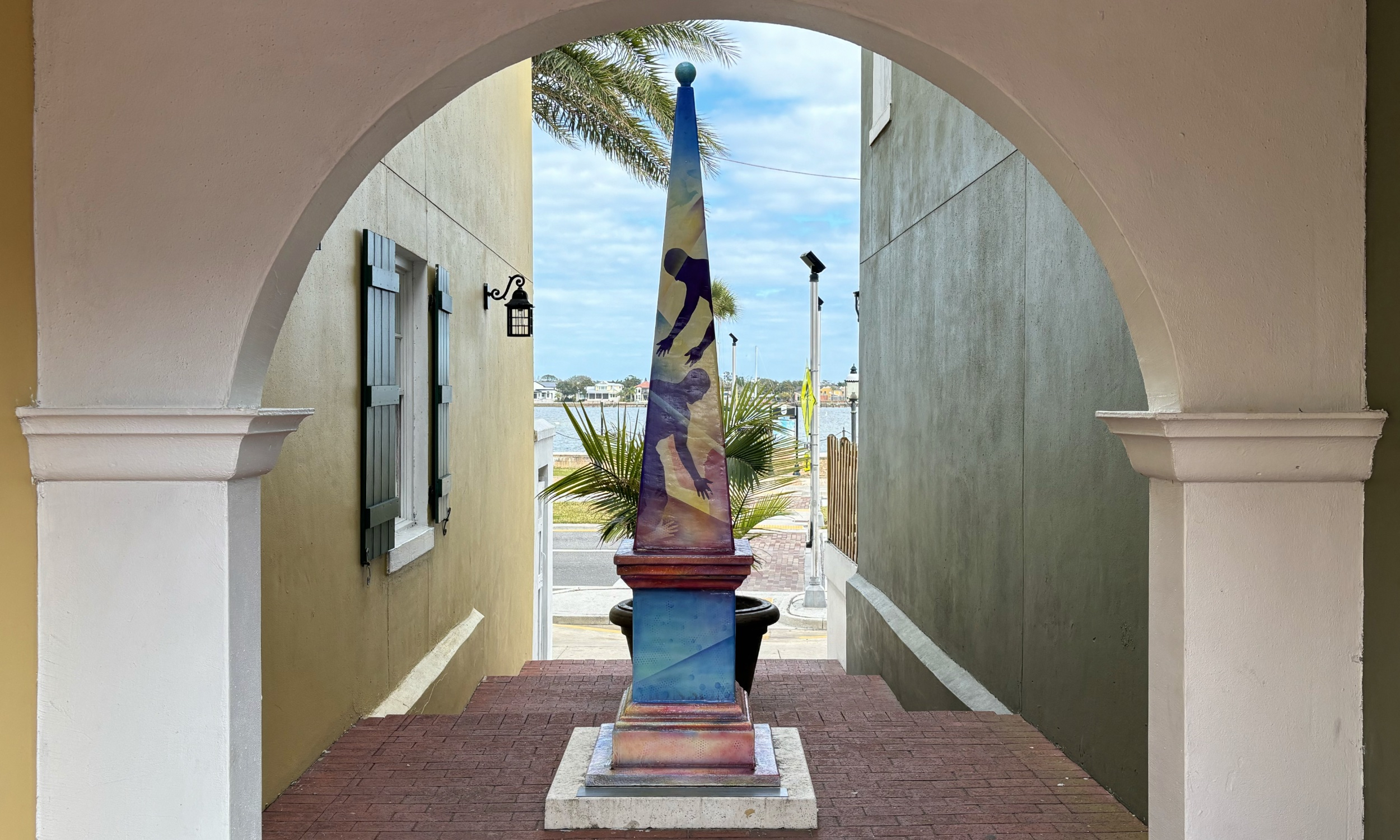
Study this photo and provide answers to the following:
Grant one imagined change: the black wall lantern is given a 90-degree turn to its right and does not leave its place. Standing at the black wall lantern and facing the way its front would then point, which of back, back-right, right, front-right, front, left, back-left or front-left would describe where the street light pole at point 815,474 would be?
back-left

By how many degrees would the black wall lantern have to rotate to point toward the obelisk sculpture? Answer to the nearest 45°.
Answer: approximately 90° to its right

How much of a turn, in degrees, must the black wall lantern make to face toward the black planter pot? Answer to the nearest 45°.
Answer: approximately 45° to its right

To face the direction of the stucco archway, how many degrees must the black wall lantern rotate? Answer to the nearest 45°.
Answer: approximately 90° to its right

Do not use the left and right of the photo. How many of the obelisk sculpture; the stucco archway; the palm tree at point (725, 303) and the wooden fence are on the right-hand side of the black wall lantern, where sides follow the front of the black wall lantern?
2

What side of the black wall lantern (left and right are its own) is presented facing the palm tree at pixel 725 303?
left

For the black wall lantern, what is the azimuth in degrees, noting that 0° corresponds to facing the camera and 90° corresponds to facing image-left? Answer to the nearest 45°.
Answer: approximately 270°

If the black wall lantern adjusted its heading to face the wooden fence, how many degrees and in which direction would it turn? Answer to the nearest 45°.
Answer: approximately 45° to its left

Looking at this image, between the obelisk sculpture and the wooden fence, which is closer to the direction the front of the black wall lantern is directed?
the wooden fence
